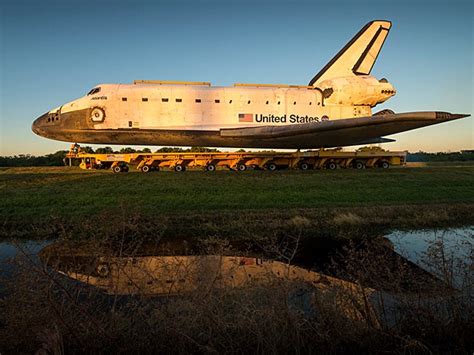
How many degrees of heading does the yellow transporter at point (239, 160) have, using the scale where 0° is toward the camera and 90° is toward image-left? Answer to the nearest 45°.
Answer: approximately 90°
